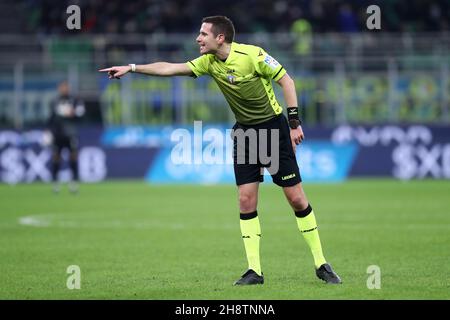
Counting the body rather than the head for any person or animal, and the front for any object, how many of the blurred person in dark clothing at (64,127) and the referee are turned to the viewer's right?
0

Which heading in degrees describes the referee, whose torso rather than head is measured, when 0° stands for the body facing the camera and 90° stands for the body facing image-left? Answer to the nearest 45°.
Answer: approximately 45°

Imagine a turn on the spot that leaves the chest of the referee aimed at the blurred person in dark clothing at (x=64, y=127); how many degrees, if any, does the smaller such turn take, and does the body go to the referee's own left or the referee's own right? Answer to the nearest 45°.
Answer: approximately 135° to the referee's own right

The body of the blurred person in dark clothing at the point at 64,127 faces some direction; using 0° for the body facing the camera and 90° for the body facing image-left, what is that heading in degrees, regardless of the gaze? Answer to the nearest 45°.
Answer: approximately 0°

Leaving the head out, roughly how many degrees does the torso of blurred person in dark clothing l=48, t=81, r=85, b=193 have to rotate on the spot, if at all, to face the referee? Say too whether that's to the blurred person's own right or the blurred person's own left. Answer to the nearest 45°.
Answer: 0° — they already face them

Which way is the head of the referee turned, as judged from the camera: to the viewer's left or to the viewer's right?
to the viewer's left
